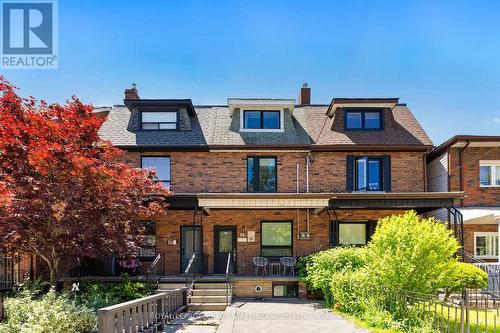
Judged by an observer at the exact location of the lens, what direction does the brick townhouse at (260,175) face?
facing the viewer

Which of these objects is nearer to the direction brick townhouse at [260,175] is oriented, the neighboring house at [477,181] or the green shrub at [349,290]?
the green shrub

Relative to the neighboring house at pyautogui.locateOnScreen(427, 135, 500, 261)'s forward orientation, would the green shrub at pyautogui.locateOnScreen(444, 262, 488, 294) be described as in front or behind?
in front

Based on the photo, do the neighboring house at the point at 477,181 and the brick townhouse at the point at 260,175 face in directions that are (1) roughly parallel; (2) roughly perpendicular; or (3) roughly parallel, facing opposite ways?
roughly parallel

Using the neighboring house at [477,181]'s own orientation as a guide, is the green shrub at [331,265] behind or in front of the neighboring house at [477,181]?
in front

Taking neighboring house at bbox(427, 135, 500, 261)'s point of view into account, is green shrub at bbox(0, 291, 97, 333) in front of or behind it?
in front

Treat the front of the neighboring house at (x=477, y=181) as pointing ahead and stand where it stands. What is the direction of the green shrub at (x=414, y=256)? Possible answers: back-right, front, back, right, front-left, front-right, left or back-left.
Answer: front

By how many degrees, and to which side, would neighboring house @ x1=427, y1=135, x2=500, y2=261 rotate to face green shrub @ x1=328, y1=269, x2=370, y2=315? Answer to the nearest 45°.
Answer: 0° — it already faces it

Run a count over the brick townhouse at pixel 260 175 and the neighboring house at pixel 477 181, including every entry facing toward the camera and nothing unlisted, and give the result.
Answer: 2

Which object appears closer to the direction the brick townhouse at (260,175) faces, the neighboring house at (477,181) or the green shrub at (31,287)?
the green shrub

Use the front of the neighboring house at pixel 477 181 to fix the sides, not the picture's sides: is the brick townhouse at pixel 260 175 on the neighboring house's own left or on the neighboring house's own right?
on the neighboring house's own right

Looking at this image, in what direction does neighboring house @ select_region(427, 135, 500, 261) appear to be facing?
toward the camera
